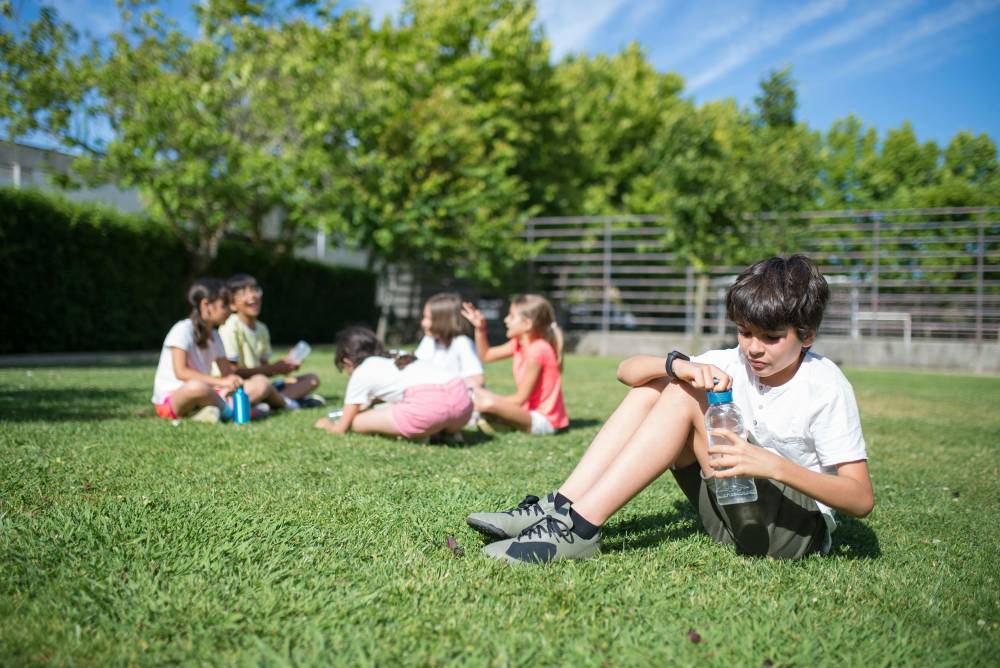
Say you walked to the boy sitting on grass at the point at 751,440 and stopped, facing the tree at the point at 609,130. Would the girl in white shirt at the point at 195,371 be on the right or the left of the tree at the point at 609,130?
left

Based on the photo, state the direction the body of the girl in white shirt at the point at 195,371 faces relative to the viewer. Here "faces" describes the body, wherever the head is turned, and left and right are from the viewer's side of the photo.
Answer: facing to the right of the viewer

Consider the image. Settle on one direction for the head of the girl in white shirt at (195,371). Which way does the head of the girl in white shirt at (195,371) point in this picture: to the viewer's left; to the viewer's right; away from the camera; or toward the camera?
to the viewer's right

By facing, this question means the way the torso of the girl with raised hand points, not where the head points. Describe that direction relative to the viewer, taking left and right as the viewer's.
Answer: facing to the left of the viewer

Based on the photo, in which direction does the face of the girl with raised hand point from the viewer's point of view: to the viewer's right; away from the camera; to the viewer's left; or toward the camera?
to the viewer's left

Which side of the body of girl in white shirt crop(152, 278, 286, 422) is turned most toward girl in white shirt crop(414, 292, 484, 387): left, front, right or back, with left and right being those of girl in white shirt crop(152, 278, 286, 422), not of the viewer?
front

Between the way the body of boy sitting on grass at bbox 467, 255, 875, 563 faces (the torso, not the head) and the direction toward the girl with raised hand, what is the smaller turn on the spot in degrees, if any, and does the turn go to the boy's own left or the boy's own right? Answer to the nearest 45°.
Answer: approximately 90° to the boy's own right

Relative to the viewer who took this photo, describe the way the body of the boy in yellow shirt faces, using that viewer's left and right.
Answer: facing the viewer and to the right of the viewer

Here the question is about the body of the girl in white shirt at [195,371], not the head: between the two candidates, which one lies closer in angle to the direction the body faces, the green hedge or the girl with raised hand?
the girl with raised hand

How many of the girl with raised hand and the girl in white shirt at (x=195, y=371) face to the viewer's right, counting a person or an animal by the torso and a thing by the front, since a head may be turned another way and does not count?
1

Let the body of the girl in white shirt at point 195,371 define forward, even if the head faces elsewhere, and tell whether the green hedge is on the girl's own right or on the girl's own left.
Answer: on the girl's own left

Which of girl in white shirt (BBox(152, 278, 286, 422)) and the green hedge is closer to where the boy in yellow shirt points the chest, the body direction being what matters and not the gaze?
the girl in white shirt

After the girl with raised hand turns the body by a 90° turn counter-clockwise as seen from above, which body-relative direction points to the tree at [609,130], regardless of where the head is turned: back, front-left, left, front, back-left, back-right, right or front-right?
back

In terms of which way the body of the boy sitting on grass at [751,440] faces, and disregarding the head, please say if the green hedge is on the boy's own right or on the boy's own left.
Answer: on the boy's own right
